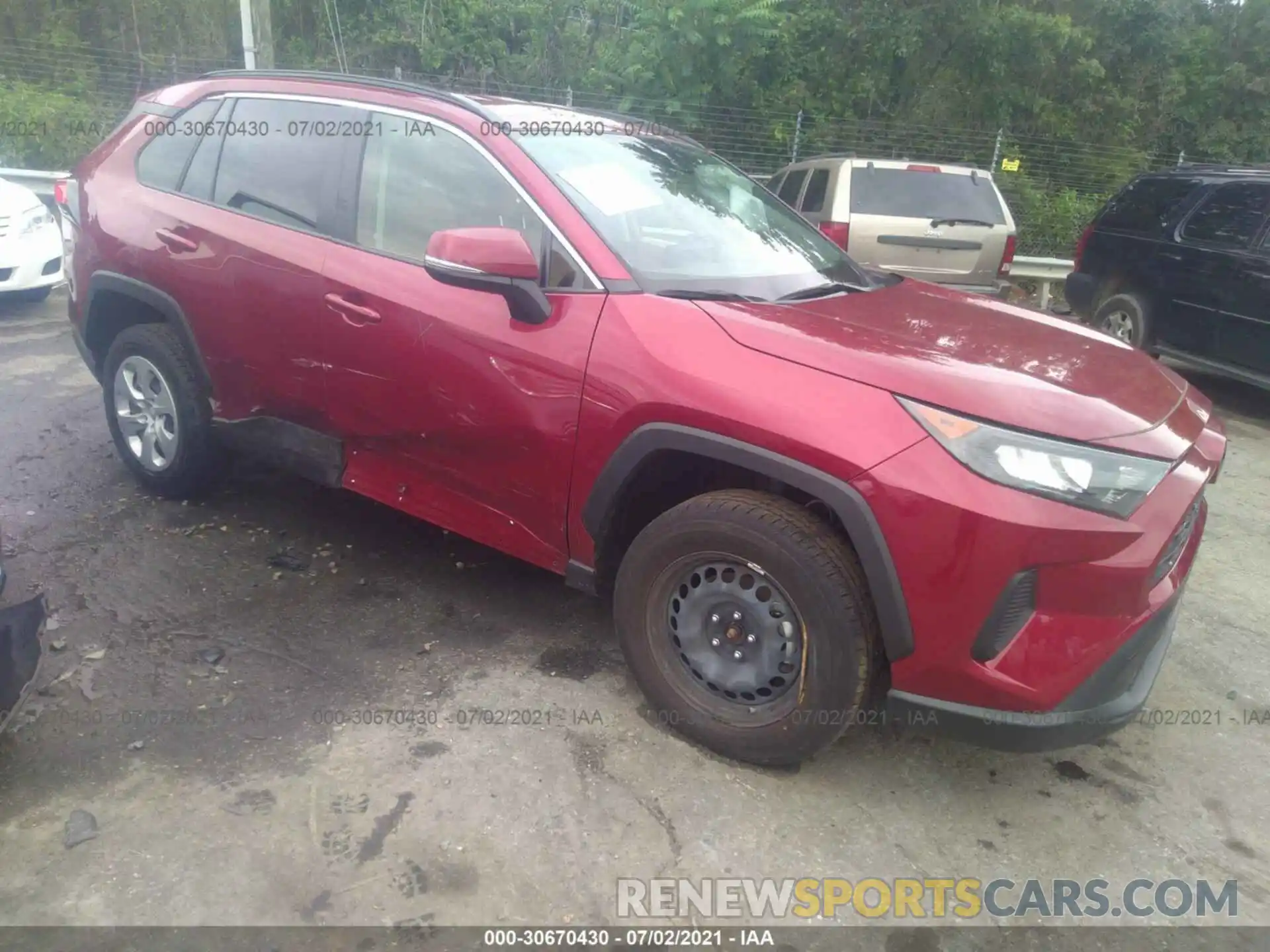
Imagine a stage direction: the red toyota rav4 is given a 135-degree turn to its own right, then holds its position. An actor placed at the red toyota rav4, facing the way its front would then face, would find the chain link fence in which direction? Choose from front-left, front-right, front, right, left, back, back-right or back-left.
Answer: right

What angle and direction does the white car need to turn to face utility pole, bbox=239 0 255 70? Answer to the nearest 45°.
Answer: approximately 90° to its left

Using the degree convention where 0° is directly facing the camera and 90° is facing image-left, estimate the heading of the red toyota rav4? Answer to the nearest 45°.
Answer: approximately 315°

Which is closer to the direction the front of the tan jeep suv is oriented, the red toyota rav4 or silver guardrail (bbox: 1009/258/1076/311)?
the silver guardrail

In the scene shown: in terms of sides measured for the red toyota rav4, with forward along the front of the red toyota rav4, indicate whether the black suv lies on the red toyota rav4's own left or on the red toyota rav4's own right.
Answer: on the red toyota rav4's own left

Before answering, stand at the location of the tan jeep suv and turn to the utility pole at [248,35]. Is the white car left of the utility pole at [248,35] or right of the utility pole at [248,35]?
left

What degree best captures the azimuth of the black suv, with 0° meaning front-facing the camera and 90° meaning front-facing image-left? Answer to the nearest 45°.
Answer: approximately 315°

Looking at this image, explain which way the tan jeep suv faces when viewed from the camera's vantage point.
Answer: facing away from the viewer and to the left of the viewer

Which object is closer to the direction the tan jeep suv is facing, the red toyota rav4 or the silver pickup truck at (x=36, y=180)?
the silver pickup truck

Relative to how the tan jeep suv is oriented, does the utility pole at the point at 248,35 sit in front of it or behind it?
in front

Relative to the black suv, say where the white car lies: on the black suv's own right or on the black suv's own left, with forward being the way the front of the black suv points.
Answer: on the black suv's own right

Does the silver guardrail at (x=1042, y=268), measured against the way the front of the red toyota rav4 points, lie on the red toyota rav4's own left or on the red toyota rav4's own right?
on the red toyota rav4's own left
